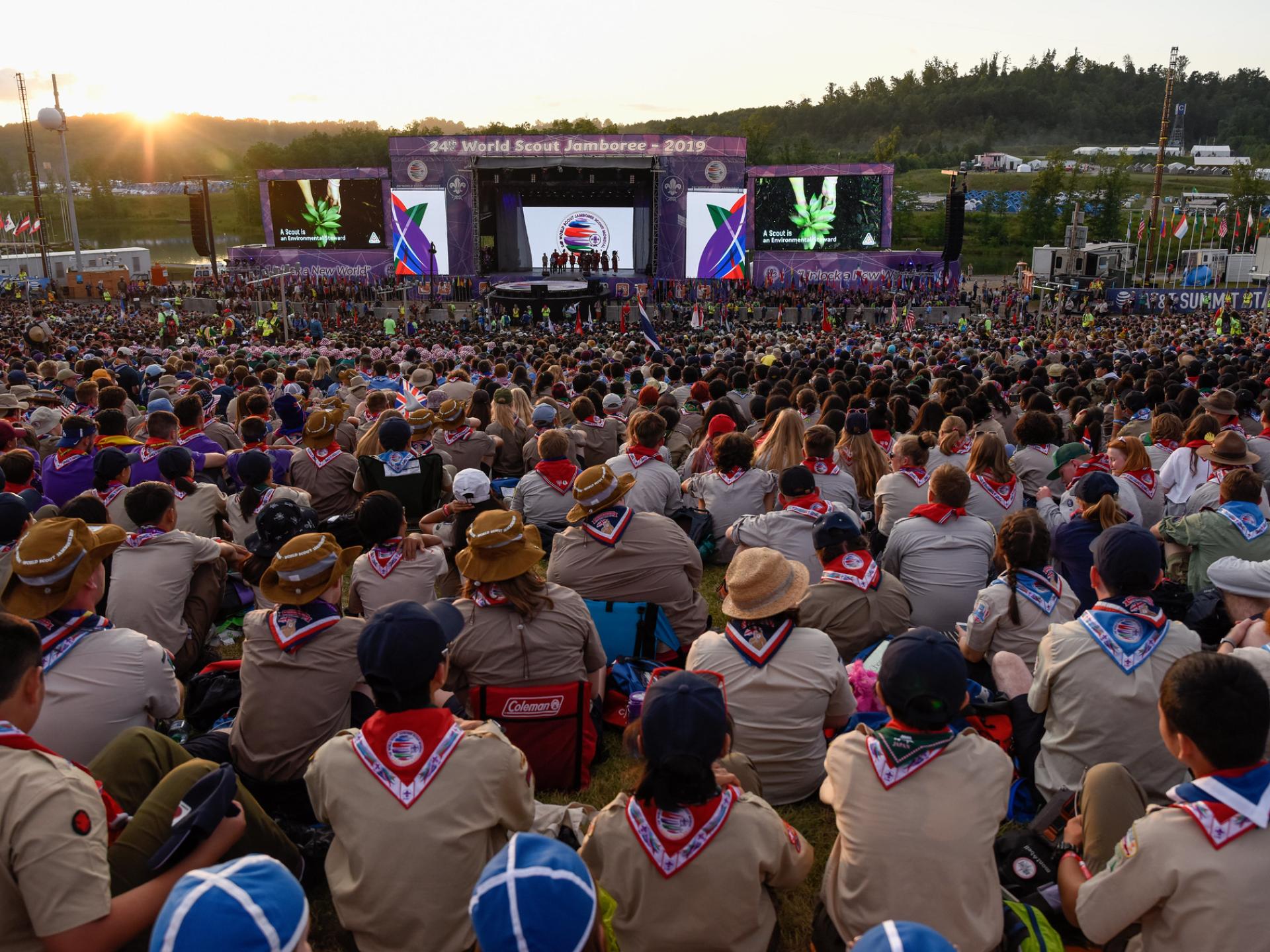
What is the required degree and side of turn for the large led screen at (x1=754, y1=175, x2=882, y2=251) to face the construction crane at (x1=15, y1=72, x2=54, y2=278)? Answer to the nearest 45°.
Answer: approximately 90° to its right

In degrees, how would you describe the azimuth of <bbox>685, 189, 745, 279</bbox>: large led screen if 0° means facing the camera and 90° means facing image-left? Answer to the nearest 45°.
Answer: approximately 0°

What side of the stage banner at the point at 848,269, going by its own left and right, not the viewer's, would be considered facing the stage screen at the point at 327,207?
right

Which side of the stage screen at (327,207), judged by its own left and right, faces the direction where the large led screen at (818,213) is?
left

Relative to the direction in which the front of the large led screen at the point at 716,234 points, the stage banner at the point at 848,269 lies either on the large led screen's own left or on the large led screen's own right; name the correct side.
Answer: on the large led screen's own left

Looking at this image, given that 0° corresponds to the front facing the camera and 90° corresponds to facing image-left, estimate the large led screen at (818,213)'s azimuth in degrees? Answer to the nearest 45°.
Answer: approximately 0°
